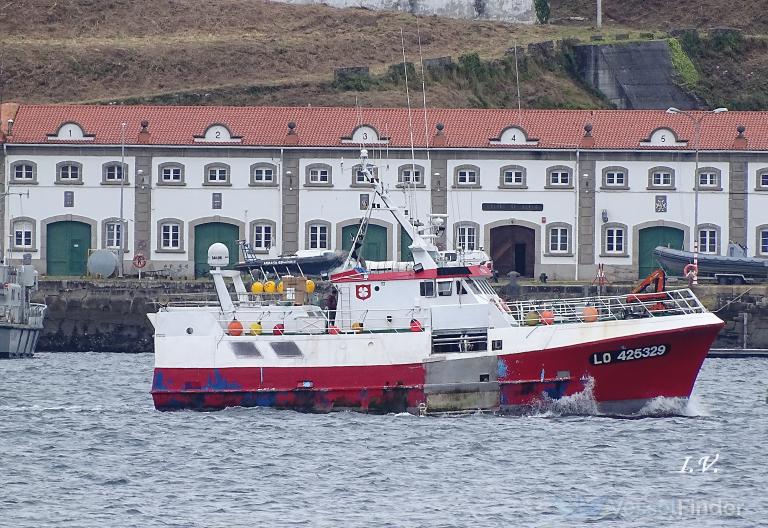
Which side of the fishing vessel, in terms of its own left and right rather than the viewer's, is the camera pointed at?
right
